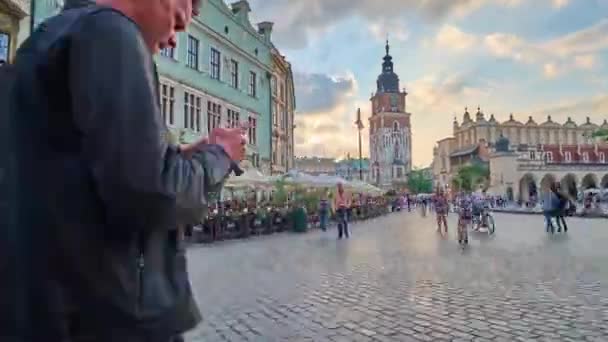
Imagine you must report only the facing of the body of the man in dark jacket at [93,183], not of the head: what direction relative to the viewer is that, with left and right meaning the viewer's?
facing to the right of the viewer

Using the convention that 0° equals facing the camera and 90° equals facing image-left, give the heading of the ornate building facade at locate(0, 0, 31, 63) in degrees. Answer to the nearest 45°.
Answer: approximately 315°

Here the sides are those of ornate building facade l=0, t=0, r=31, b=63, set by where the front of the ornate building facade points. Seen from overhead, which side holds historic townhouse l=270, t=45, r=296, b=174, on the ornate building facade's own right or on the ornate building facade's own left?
on the ornate building facade's own left

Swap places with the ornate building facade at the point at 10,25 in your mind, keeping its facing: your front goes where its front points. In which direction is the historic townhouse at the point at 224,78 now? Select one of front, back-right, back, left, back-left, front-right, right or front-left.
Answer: left

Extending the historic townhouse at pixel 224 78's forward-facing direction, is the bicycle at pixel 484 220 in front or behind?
in front

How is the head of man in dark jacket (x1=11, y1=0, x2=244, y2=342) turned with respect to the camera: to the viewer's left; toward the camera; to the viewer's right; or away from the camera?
to the viewer's right

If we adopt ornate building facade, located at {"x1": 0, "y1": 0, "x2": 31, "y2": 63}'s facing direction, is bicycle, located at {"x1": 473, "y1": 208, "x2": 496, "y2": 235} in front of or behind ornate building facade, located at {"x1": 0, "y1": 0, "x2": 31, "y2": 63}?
in front
